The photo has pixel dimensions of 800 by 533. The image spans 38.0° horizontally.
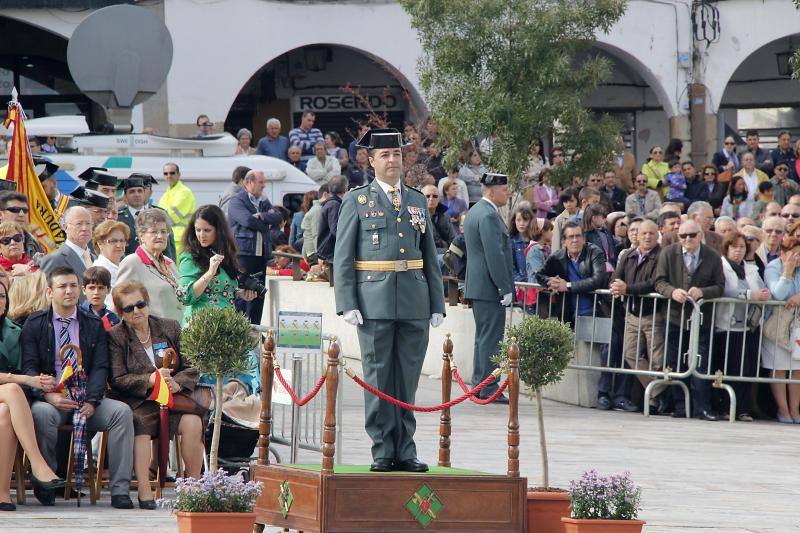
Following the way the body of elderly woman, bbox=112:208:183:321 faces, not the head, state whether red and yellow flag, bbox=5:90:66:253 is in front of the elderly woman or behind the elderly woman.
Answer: behind

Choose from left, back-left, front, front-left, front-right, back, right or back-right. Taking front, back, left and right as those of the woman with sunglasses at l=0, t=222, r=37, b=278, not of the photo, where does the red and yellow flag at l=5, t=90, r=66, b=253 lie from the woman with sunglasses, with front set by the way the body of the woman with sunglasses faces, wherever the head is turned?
back-left

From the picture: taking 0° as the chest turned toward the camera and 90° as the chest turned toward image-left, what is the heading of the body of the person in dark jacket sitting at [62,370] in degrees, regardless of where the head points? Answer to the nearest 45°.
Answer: approximately 0°

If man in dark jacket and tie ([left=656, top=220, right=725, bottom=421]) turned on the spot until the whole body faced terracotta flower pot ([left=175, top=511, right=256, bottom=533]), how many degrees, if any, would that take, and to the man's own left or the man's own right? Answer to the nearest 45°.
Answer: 0° — they already face it

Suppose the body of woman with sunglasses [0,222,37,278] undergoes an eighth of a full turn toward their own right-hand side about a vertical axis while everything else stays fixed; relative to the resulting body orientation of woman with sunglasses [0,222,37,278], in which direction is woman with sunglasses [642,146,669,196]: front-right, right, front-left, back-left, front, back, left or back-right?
back-left

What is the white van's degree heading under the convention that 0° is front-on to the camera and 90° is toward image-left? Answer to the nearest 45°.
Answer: approximately 270°

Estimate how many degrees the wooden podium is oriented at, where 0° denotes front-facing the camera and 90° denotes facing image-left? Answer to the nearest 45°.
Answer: approximately 0°

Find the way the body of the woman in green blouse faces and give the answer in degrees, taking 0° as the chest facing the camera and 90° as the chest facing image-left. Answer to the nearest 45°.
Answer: approximately 315°

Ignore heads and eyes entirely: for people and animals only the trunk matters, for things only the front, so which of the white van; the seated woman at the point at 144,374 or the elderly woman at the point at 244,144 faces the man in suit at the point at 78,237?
the elderly woman

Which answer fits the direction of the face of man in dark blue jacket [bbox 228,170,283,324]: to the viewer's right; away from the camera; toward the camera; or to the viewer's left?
to the viewer's right

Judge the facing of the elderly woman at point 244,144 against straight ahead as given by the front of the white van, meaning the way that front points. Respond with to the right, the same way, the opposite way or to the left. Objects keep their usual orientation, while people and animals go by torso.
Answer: to the right

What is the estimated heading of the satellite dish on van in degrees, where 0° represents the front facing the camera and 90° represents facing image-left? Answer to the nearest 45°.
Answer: approximately 180°
